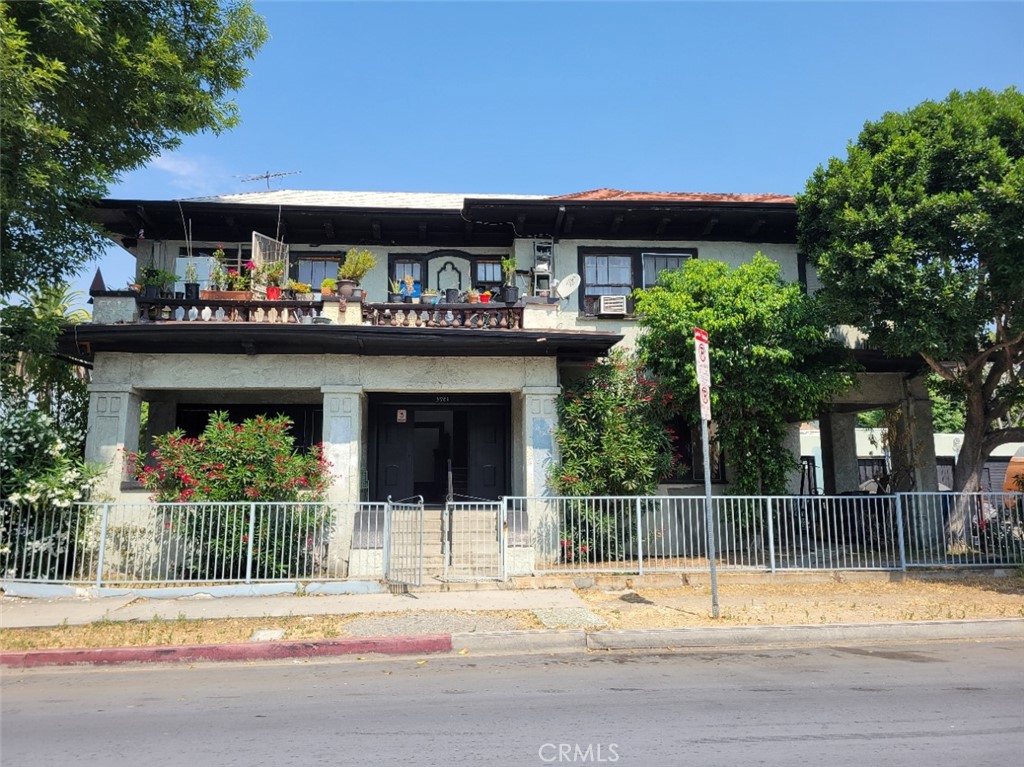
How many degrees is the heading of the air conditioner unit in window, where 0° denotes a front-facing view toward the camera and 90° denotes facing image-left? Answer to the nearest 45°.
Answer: approximately 0°

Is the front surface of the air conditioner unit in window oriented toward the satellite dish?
no

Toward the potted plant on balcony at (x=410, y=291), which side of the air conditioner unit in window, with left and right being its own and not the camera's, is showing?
right

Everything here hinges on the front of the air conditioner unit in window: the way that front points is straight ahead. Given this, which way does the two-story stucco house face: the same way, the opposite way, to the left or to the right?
the same way

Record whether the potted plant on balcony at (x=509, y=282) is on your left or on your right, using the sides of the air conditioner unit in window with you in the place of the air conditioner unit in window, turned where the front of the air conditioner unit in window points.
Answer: on your right

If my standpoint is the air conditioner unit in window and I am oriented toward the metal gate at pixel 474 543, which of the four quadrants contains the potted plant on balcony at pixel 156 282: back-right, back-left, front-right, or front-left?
front-right

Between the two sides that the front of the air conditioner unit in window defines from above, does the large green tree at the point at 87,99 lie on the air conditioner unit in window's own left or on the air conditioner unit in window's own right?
on the air conditioner unit in window's own right

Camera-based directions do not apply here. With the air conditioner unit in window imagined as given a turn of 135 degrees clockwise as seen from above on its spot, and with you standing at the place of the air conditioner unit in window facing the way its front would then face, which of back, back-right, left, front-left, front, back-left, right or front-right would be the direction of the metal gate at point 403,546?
left

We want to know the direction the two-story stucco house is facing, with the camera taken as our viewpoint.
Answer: facing the viewer

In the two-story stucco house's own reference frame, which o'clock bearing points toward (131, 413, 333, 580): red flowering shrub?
The red flowering shrub is roughly at 1 o'clock from the two-story stucco house.

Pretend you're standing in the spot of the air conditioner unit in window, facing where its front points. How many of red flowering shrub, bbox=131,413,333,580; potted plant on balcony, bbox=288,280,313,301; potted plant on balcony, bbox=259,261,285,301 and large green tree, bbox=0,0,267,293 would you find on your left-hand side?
0

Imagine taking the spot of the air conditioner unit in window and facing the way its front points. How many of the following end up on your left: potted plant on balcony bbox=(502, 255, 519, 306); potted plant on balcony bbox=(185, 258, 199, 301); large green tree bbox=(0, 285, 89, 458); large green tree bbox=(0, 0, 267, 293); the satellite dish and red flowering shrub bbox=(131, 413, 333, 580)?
0

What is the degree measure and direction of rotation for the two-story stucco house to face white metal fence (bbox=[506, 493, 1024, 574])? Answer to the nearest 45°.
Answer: approximately 90° to its left

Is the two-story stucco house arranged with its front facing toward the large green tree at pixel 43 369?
no
